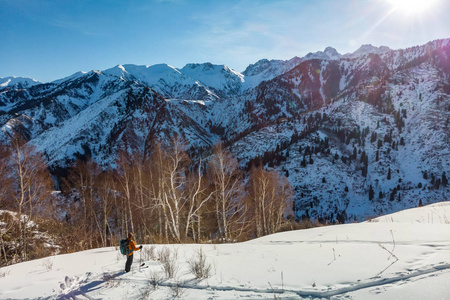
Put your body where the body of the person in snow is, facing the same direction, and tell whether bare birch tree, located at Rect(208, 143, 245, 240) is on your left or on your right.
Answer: on your left

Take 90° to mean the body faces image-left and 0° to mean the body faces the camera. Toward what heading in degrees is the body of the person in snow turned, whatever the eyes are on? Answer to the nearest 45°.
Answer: approximately 270°
